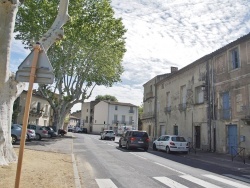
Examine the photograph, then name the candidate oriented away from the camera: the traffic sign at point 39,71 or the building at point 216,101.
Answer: the traffic sign

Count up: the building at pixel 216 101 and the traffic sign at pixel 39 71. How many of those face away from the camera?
1

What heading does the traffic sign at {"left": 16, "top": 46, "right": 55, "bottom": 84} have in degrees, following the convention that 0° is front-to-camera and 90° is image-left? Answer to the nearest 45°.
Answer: approximately 180°

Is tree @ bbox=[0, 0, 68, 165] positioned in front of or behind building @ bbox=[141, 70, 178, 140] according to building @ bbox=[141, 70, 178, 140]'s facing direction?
in front

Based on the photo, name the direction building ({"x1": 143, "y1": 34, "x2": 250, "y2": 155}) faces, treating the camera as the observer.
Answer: facing the viewer and to the left of the viewer

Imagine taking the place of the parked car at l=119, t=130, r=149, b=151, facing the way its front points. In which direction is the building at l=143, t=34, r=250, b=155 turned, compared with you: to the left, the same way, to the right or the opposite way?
to the left

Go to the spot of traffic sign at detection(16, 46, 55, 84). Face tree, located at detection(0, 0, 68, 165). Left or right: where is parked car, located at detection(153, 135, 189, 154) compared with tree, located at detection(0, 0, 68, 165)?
right

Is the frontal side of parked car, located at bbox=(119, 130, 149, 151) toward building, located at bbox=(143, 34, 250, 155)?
no

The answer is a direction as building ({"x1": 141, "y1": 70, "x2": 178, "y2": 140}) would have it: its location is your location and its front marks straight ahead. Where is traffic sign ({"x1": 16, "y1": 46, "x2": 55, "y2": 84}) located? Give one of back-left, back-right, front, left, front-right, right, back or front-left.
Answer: front-left

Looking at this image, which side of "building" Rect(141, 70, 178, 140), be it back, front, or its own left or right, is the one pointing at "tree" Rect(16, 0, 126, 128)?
front

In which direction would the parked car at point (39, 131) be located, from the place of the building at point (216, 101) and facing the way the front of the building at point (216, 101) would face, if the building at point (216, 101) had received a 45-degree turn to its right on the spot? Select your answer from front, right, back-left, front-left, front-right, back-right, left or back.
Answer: front

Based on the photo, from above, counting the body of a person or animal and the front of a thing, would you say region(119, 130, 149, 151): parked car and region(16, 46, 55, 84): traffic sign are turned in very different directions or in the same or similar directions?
same or similar directions

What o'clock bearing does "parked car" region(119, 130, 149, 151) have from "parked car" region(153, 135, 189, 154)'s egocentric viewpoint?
"parked car" region(119, 130, 149, 151) is roughly at 11 o'clock from "parked car" region(153, 135, 189, 154).

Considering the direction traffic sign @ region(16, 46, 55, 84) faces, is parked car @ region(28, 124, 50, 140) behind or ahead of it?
ahead
